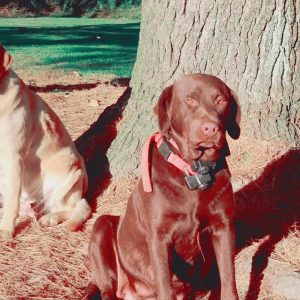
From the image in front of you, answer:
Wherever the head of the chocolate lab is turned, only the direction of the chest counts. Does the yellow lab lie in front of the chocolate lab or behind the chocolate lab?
behind

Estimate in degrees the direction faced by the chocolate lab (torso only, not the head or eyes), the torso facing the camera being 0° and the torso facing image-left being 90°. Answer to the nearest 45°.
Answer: approximately 315°

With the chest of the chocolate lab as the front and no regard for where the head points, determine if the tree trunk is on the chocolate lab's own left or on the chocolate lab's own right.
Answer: on the chocolate lab's own left
